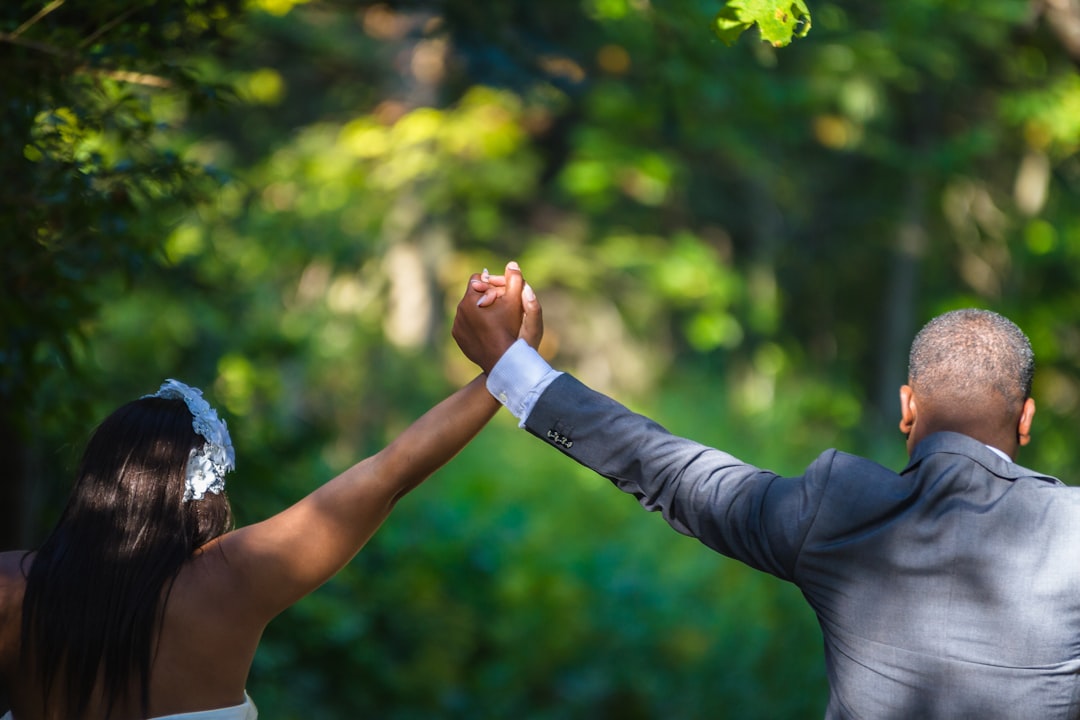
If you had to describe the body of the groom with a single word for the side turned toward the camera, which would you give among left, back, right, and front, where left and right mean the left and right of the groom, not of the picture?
back

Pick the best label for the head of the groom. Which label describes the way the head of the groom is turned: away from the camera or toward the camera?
away from the camera

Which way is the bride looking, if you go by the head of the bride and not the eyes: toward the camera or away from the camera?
away from the camera

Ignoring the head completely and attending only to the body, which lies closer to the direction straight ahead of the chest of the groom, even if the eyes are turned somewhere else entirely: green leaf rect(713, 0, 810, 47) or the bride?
the green leaf

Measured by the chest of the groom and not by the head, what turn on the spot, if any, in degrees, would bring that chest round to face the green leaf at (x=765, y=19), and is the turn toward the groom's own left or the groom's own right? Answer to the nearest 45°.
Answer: approximately 45° to the groom's own left

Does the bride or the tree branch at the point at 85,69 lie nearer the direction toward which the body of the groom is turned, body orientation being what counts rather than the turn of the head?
the tree branch

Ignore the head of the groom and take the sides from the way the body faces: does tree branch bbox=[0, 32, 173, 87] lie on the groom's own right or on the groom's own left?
on the groom's own left

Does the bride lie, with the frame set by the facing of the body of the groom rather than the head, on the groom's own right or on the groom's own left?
on the groom's own left
